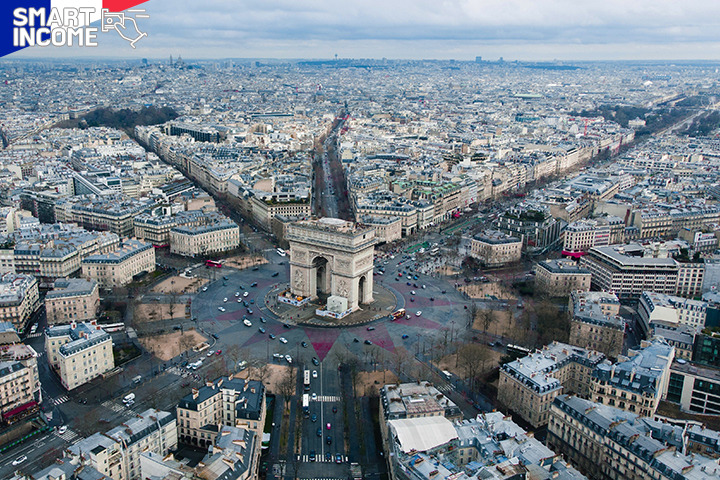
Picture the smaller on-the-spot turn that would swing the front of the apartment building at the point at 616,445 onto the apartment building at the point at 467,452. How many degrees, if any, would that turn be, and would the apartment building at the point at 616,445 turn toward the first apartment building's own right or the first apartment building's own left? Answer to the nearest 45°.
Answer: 0° — it already faces it

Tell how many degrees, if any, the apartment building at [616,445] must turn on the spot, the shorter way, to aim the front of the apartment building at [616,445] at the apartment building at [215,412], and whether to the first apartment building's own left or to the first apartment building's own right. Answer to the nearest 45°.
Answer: approximately 45° to the first apartment building's own right

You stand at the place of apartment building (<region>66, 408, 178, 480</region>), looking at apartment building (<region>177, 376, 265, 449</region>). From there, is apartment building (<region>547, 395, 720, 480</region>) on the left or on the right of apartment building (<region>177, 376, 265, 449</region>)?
right

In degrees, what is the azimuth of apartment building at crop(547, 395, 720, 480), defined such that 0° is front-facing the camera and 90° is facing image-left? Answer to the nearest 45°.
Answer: approximately 45°
